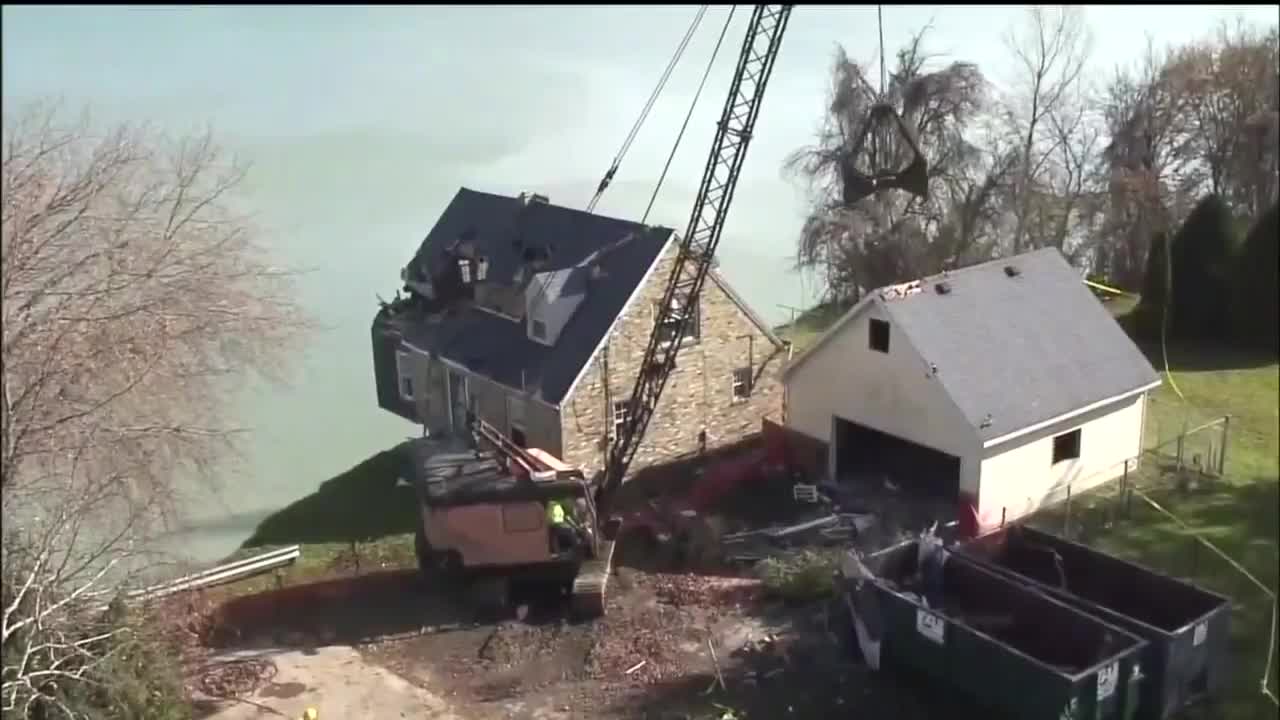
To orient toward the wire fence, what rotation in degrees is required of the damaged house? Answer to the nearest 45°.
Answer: approximately 90° to its left

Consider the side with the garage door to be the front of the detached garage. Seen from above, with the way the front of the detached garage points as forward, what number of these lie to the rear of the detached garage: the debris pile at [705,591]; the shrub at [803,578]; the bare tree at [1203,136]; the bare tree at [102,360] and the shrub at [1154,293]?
2

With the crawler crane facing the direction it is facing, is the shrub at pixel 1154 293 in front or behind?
in front

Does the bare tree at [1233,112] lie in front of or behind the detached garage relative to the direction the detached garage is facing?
behind

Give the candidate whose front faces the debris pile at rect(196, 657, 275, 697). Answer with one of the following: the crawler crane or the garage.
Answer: the garage

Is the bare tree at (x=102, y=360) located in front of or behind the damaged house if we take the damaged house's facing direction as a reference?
in front

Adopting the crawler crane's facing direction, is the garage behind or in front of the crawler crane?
in front

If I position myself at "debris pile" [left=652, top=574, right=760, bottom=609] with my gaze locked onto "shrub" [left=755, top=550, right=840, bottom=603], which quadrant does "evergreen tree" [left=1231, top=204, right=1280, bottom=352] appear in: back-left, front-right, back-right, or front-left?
front-left

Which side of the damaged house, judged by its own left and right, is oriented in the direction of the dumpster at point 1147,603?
left

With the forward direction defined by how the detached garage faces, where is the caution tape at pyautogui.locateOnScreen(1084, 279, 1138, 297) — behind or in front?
behind

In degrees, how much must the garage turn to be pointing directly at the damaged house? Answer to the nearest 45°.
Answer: approximately 45° to its right

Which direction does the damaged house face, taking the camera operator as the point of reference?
facing the viewer and to the left of the viewer
